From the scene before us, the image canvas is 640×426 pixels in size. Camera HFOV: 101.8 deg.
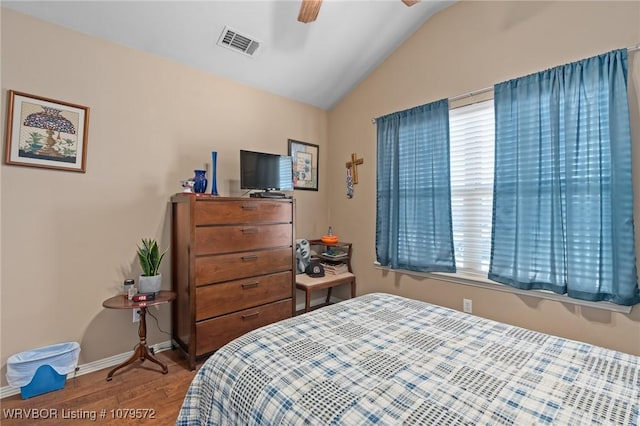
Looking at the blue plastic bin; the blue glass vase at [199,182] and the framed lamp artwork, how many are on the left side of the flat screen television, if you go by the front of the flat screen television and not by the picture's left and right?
0

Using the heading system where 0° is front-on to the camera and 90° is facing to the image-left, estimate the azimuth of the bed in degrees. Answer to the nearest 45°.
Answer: approximately 135°

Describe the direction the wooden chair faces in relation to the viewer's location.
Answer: facing the viewer and to the right of the viewer

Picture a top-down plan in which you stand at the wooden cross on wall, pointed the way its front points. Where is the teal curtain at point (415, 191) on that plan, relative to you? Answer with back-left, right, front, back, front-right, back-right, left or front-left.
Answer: left

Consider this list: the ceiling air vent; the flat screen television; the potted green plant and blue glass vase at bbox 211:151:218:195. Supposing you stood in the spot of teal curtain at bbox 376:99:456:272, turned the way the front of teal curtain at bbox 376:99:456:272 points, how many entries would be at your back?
0

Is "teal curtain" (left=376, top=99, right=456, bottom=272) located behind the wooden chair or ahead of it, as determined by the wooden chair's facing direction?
ahead

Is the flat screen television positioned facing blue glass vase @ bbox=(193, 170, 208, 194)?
no

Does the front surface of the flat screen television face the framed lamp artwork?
no

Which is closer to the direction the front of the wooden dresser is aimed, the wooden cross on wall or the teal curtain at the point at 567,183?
the teal curtain

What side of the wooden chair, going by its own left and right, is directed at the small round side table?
right

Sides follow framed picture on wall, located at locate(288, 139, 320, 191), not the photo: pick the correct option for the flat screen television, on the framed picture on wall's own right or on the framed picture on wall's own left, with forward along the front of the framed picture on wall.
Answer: on the framed picture on wall's own right

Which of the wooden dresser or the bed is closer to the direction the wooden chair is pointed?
the bed

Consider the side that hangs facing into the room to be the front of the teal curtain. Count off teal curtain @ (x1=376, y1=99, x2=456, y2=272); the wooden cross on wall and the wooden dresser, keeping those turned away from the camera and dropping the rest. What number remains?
0

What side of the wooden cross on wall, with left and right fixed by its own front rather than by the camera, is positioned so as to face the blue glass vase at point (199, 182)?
front

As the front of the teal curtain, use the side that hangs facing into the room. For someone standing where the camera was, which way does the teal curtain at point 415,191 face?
facing the viewer and to the left of the viewer

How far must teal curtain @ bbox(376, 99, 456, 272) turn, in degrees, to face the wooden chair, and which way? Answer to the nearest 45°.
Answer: approximately 45° to its right

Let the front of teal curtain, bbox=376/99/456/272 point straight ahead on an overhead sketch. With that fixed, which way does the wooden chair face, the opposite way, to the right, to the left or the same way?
to the left

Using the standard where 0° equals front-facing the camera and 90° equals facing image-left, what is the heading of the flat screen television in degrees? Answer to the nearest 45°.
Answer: approximately 315°

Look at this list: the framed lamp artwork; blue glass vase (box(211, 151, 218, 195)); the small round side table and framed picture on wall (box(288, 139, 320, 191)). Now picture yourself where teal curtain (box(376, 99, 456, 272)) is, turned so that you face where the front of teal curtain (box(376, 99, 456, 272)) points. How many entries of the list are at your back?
0

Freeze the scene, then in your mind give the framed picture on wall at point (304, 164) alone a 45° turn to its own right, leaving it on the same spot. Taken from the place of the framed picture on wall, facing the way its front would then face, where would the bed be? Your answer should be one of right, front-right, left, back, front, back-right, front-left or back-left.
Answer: front

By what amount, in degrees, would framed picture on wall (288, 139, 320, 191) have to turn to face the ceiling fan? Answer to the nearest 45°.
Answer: approximately 45° to its right

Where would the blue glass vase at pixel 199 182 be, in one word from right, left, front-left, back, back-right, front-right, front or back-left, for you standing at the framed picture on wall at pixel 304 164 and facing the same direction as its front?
right

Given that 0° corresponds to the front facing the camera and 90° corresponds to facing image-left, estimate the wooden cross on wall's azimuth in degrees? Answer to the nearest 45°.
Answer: approximately 45°
